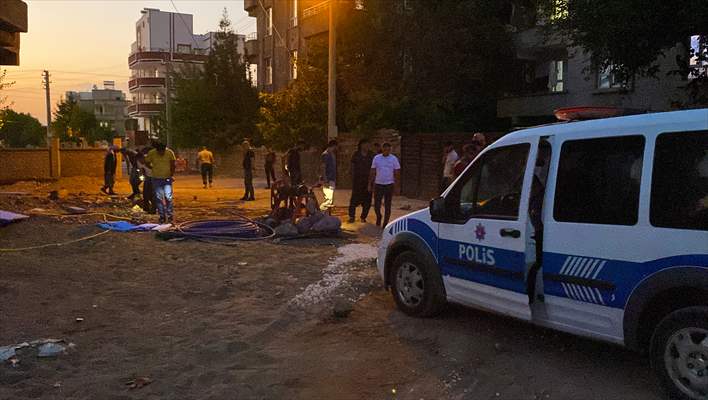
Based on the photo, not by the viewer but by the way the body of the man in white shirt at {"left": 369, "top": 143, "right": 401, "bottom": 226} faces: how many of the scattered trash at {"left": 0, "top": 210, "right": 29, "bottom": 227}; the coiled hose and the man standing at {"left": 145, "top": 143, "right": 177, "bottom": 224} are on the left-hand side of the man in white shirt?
0

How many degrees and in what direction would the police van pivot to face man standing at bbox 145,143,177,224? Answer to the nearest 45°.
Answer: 0° — it already faces them

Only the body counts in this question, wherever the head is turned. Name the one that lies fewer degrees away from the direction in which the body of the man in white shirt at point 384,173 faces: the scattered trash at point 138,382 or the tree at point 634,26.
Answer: the scattered trash

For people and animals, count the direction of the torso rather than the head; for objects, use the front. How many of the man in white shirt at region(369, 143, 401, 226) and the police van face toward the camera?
1

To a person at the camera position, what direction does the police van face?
facing away from the viewer and to the left of the viewer

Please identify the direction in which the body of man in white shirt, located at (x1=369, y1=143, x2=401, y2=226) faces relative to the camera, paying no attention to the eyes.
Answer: toward the camera

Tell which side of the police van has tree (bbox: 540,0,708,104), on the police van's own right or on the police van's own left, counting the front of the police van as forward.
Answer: on the police van's own right

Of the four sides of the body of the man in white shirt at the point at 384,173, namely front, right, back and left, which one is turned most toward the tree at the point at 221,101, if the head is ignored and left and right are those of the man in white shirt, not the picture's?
back

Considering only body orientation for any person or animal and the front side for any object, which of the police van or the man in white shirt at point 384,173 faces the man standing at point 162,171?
the police van

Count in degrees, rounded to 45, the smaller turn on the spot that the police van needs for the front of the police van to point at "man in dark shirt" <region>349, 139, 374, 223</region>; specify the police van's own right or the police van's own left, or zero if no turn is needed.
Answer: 0° — it already faces them

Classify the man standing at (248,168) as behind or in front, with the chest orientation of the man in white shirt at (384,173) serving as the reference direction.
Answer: behind

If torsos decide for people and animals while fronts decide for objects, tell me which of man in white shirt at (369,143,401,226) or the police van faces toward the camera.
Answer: the man in white shirt

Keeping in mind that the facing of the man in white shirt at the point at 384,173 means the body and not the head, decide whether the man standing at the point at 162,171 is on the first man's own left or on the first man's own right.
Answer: on the first man's own right

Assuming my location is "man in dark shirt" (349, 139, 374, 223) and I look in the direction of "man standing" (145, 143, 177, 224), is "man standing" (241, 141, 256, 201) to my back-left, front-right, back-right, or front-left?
front-right
